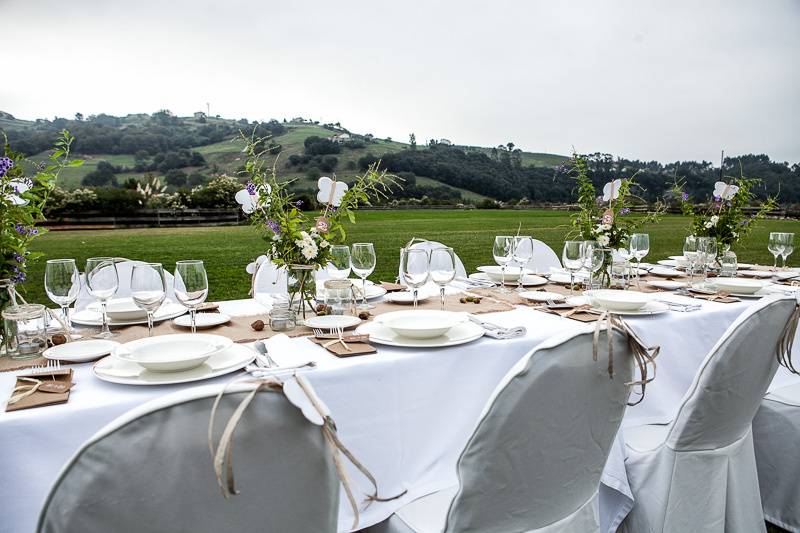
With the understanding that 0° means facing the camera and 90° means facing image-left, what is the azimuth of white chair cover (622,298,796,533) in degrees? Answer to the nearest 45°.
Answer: approximately 135°

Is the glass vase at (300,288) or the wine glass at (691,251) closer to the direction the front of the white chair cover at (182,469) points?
the glass vase

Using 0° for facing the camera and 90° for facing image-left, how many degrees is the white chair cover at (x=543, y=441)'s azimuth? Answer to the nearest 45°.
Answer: approximately 135°

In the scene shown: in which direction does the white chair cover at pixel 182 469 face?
away from the camera

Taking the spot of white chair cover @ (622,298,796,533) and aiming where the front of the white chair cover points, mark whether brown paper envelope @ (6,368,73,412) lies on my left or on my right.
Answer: on my left

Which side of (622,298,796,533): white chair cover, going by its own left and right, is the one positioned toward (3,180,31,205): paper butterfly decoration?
left

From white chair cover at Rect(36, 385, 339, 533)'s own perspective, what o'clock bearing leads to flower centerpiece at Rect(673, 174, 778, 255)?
The flower centerpiece is roughly at 2 o'clock from the white chair cover.

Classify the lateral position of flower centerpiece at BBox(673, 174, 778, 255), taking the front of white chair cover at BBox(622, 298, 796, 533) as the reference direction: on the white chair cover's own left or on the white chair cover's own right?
on the white chair cover's own right
